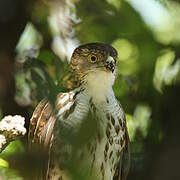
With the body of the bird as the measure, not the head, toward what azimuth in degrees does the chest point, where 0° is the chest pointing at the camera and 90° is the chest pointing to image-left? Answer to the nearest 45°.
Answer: approximately 315°
